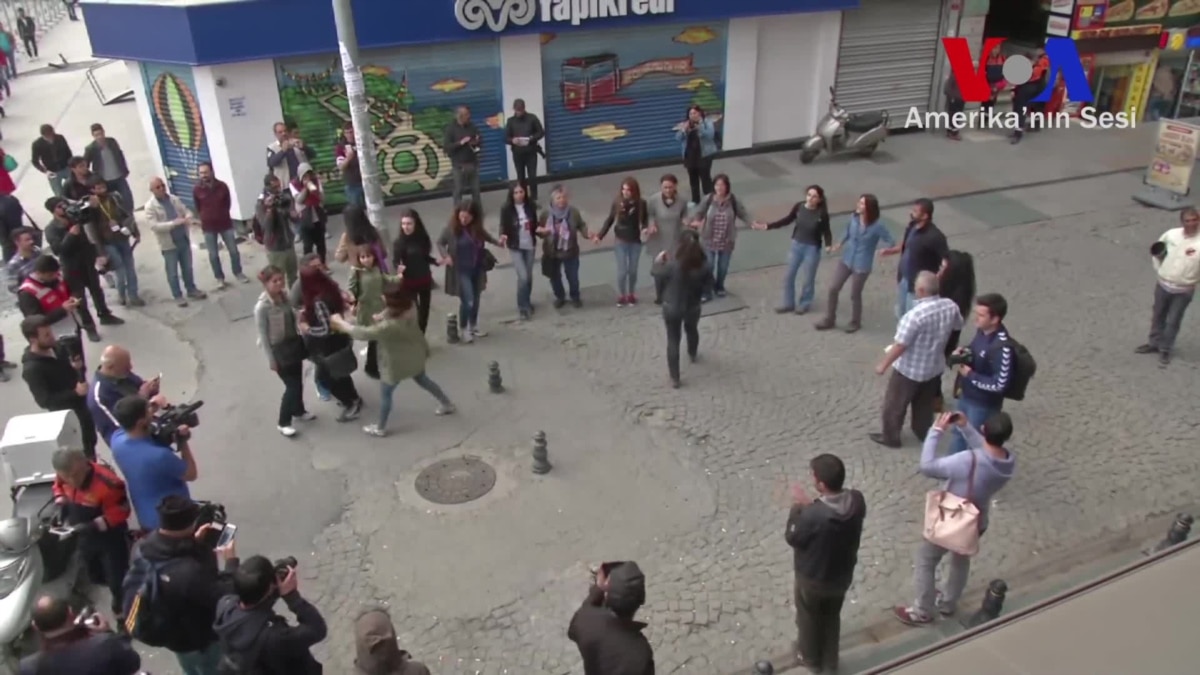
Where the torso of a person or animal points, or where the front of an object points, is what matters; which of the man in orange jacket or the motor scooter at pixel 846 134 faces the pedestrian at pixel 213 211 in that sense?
the motor scooter

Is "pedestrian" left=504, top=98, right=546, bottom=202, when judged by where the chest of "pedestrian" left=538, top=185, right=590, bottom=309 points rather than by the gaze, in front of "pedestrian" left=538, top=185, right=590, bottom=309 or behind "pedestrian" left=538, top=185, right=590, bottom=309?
behind

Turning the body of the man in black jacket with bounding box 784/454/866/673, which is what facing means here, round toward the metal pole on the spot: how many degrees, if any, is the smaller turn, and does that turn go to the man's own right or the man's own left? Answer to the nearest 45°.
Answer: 0° — they already face it

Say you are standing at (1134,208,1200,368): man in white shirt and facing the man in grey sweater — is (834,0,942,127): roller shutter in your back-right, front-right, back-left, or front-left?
back-right

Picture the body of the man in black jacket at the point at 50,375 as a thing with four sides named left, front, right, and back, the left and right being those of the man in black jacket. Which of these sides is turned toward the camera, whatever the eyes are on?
right

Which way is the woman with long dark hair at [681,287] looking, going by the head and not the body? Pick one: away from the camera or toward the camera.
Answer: away from the camera

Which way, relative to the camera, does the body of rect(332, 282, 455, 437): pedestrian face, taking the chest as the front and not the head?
to the viewer's left

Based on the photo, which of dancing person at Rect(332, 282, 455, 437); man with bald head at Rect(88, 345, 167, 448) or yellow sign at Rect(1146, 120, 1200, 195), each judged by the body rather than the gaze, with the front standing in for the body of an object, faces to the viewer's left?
the dancing person

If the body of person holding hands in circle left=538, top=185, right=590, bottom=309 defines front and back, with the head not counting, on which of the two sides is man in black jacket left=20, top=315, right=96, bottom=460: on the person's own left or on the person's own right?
on the person's own right

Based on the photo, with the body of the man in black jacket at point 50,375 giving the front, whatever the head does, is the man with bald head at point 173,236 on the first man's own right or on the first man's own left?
on the first man's own left

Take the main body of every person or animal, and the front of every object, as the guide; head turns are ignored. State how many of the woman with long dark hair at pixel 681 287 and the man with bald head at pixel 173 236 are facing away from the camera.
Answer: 1

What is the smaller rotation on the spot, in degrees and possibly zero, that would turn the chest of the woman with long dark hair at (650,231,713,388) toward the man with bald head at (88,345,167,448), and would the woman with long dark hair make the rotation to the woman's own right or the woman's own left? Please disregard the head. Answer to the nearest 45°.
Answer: approximately 135° to the woman's own left

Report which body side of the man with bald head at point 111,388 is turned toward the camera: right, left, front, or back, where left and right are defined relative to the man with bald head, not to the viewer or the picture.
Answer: right
